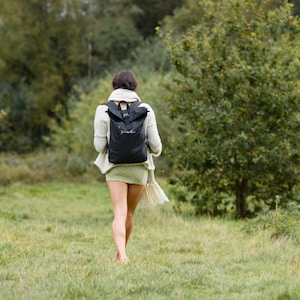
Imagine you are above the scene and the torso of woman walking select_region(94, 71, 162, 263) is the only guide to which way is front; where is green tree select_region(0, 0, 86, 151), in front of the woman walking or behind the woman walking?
in front

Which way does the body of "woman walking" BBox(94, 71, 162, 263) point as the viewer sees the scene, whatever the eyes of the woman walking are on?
away from the camera
